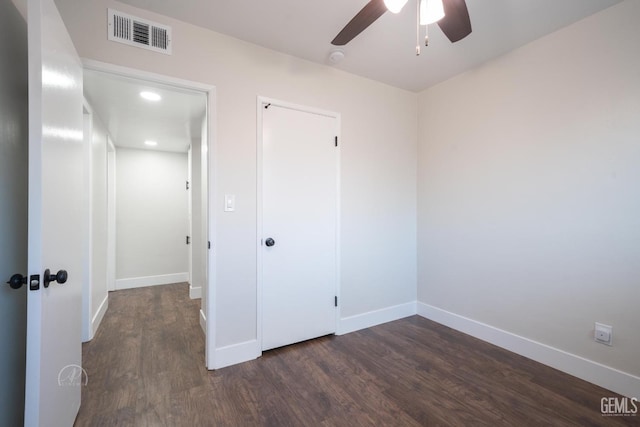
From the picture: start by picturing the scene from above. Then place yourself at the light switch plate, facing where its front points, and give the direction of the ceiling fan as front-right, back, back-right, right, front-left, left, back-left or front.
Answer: front-left

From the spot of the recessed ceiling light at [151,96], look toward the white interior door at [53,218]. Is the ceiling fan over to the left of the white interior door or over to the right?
left

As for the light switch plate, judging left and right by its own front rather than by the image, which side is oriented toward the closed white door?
left

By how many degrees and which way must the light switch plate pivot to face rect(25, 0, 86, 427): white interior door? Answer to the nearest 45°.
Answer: approximately 45° to its right

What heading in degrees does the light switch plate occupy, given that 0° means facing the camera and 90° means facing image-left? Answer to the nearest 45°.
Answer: approximately 0°

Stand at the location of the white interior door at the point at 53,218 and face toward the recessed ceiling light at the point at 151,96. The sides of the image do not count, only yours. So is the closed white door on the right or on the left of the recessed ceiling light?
right
